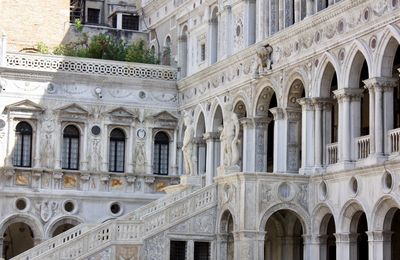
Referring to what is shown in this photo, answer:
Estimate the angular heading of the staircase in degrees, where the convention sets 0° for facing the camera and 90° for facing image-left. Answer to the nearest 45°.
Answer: approximately 45°

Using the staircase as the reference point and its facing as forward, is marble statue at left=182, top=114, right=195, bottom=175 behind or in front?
behind

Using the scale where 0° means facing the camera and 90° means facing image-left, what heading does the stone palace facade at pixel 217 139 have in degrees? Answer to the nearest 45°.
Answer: approximately 45°

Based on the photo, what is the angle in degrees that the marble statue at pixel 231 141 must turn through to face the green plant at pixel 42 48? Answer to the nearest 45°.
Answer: approximately 90° to its right
